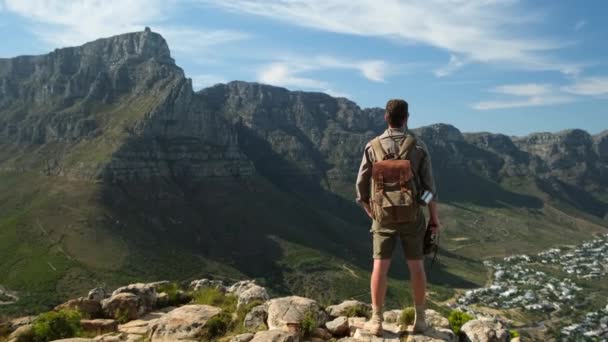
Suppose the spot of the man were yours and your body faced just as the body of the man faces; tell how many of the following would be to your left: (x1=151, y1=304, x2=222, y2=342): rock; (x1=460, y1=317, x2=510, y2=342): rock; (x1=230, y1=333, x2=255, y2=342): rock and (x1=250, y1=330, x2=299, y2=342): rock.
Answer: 3

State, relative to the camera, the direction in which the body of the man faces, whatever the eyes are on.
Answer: away from the camera

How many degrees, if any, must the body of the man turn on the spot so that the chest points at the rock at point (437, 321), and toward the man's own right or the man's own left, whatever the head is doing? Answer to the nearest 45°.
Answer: approximately 90° to the man's own right

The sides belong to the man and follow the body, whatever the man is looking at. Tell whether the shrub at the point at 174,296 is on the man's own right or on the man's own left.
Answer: on the man's own left

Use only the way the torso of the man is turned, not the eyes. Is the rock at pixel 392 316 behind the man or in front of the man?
in front

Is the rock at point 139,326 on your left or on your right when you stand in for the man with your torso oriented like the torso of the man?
on your left

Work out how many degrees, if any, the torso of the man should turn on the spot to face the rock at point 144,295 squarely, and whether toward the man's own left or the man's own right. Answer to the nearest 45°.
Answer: approximately 45° to the man's own left

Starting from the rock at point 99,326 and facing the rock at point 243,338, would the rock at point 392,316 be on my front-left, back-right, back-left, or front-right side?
front-left

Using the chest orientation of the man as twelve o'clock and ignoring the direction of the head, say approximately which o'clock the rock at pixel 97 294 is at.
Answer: The rock is roughly at 10 o'clock from the man.

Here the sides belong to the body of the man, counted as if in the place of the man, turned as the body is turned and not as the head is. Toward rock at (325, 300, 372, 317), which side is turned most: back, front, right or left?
front

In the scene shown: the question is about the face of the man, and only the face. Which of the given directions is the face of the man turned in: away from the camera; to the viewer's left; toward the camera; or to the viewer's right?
away from the camera

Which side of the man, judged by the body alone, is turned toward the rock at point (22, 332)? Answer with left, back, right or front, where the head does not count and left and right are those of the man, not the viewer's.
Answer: left

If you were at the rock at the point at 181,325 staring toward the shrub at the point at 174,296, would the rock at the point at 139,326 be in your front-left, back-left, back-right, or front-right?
front-left

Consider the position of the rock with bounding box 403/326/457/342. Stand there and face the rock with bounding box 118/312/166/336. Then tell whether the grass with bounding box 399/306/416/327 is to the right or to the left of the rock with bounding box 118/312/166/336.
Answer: right

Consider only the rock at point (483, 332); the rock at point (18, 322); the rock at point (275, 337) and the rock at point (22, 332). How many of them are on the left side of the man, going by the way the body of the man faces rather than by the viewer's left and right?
3
